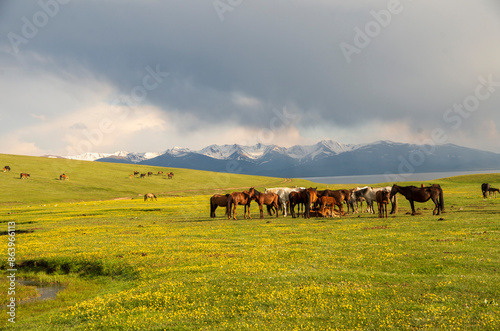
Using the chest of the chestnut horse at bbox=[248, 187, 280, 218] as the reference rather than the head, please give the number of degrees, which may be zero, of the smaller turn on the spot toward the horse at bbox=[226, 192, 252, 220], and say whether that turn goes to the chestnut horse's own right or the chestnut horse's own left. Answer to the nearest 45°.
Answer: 0° — it already faces it

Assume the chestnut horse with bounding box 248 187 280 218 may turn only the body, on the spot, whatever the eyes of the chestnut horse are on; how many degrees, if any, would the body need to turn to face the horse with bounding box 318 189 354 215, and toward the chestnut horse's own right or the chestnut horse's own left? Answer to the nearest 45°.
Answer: approximately 180°

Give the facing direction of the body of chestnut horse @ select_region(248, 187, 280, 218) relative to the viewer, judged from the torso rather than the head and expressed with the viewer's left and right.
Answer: facing to the left of the viewer

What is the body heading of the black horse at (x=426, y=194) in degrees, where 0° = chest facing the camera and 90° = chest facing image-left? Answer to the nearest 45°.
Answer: approximately 90°
